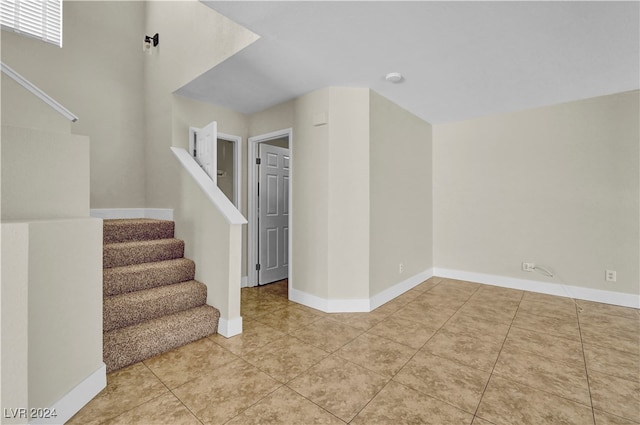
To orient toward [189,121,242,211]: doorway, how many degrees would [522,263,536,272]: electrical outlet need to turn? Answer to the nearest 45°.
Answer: approximately 45° to its right

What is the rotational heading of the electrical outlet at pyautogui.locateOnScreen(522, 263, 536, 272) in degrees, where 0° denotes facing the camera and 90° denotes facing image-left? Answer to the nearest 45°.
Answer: approximately 0°

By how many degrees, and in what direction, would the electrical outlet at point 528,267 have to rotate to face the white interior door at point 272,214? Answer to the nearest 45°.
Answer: approximately 45° to its right

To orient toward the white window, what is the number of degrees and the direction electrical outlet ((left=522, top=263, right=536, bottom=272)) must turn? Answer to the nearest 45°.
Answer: approximately 45° to its right

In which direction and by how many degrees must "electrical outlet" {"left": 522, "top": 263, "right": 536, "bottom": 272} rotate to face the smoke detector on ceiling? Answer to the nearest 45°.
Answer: approximately 45° to its right
